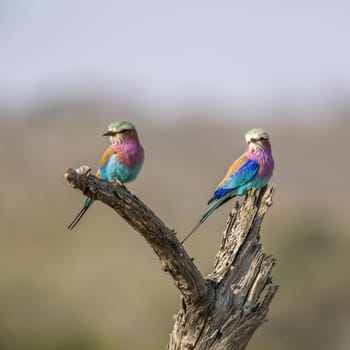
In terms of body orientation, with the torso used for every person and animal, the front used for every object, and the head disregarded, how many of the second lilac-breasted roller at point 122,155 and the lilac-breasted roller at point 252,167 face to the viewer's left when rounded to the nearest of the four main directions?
0

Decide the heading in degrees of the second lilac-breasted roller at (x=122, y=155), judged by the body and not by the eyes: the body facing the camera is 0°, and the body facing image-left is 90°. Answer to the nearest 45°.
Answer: approximately 315°

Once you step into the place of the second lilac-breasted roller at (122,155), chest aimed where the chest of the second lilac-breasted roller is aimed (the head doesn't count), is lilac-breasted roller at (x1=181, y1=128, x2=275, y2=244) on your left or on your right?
on your left
